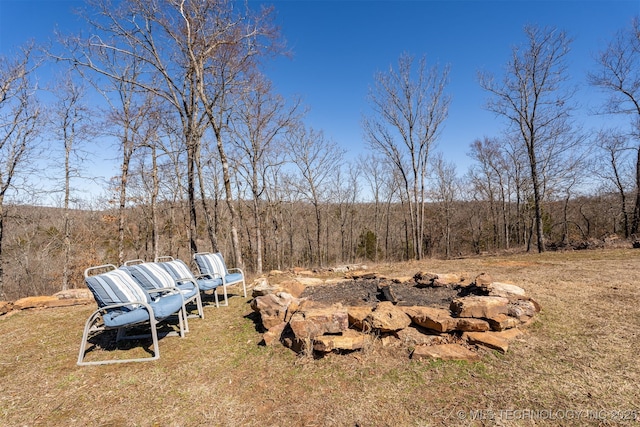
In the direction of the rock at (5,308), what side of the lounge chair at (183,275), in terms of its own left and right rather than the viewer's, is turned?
back

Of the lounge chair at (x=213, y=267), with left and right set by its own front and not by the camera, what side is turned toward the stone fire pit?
front

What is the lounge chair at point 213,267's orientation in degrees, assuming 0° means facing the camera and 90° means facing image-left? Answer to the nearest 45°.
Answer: approximately 315°

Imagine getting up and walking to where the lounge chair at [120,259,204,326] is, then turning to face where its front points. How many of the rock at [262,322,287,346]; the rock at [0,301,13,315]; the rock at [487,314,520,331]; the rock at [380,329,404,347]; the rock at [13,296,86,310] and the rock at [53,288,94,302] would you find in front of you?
3

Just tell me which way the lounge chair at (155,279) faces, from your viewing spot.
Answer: facing the viewer and to the right of the viewer

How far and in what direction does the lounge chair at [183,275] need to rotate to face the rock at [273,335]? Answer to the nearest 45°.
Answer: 0° — it already faces it

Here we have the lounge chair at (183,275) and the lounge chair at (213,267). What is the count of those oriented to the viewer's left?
0

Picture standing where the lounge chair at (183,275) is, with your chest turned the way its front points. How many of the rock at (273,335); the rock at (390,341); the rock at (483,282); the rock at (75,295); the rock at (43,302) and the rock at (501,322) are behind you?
2

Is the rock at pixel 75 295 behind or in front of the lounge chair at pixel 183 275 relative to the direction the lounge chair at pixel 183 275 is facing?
behind

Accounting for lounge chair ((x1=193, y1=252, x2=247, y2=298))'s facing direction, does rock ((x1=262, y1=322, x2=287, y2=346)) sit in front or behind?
in front

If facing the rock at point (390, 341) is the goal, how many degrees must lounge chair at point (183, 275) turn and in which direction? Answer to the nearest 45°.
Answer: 0° — it already faces it

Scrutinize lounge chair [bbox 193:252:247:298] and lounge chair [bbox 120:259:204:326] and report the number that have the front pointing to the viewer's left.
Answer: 0

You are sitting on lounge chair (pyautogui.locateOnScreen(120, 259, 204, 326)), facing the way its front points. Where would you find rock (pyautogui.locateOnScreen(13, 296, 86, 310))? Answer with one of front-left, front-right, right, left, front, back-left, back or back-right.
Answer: back
